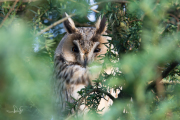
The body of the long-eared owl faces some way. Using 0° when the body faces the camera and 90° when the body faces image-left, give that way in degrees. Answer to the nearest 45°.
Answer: approximately 315°
